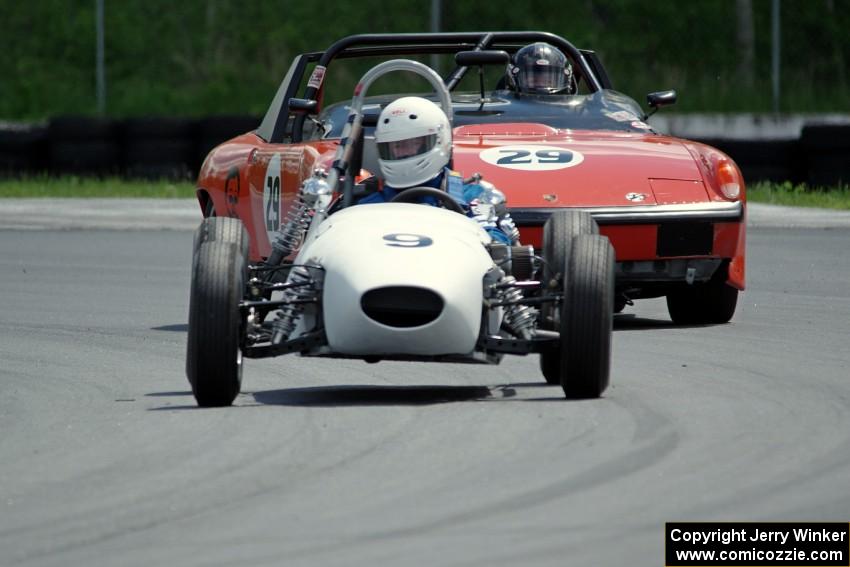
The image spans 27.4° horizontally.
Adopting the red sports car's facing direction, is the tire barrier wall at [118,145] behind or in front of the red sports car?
behind

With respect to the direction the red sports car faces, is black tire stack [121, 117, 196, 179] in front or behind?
behind

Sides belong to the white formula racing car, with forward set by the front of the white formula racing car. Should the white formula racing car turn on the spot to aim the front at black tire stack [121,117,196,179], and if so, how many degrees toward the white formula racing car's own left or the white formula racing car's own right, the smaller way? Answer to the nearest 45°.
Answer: approximately 180°

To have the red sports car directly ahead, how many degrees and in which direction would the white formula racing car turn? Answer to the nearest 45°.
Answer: approximately 180°

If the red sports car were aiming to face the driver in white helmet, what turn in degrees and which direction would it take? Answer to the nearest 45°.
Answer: approximately 45° to its right

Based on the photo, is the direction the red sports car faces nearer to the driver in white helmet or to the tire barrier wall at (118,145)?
the driver in white helmet

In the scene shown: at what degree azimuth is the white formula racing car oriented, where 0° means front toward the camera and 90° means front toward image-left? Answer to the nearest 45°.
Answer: approximately 0°

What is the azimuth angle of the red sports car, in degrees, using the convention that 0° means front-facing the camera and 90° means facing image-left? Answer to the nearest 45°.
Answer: approximately 315°
